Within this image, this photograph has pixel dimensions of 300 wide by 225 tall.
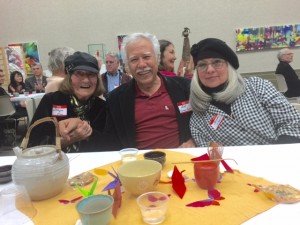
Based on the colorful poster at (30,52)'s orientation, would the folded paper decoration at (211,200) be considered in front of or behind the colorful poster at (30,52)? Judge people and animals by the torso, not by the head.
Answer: in front

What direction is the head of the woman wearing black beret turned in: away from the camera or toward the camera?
toward the camera

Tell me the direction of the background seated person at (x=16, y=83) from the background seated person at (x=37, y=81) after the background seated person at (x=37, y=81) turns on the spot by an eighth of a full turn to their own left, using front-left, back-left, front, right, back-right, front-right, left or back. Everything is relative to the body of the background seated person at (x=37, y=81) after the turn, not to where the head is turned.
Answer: back

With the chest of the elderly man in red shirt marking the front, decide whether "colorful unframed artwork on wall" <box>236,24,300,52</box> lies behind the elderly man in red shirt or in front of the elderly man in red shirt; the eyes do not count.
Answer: behind

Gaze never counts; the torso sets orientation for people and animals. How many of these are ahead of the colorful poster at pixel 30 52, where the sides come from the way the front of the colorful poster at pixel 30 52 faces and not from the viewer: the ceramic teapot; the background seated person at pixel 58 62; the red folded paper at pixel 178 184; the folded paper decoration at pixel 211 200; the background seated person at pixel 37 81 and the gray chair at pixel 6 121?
6

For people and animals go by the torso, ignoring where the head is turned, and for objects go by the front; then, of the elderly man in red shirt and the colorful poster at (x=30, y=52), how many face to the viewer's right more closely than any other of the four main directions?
0

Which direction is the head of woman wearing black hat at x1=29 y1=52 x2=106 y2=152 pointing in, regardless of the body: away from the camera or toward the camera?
toward the camera

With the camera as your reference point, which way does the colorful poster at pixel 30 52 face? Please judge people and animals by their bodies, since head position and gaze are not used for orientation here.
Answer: facing the viewer

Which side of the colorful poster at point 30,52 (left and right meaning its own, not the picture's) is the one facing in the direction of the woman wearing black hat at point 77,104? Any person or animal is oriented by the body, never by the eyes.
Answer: front

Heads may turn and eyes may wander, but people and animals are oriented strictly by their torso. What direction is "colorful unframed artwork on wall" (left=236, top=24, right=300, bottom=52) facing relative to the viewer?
toward the camera

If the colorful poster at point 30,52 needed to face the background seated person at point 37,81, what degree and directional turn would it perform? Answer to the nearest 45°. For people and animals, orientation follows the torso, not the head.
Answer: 0° — it already faces them

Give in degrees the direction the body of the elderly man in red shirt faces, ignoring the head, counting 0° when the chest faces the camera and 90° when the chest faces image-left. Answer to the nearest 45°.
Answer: approximately 0°

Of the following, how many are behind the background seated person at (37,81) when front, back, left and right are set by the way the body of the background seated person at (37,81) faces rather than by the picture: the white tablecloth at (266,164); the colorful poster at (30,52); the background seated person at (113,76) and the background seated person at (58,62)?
1

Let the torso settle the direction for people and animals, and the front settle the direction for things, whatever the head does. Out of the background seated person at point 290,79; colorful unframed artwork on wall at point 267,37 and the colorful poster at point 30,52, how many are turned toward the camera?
2
